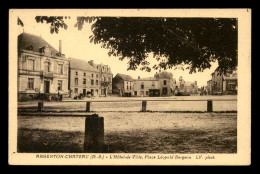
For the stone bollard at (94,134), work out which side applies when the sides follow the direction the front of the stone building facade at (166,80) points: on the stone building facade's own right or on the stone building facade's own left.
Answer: on the stone building facade's own right

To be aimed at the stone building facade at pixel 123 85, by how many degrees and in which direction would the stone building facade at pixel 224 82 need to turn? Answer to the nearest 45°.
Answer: approximately 90° to its right

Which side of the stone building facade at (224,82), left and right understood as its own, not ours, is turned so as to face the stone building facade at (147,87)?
right

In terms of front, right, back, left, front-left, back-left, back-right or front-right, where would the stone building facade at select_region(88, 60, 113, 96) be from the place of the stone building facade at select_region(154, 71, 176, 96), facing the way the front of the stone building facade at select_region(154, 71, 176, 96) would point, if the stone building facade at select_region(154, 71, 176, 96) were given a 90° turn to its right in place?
front

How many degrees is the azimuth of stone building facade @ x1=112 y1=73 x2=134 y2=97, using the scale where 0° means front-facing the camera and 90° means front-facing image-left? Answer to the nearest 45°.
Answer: approximately 315°

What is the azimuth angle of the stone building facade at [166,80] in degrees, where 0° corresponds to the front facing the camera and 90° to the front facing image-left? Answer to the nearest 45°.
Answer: approximately 0°

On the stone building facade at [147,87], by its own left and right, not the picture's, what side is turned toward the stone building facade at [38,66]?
front

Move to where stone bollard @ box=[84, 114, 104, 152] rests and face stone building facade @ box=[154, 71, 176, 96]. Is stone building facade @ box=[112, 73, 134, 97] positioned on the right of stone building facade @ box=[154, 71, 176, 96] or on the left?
left

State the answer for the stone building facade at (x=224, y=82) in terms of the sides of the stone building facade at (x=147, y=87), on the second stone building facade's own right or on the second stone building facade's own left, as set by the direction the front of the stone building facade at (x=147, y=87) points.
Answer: on the second stone building facade's own left
